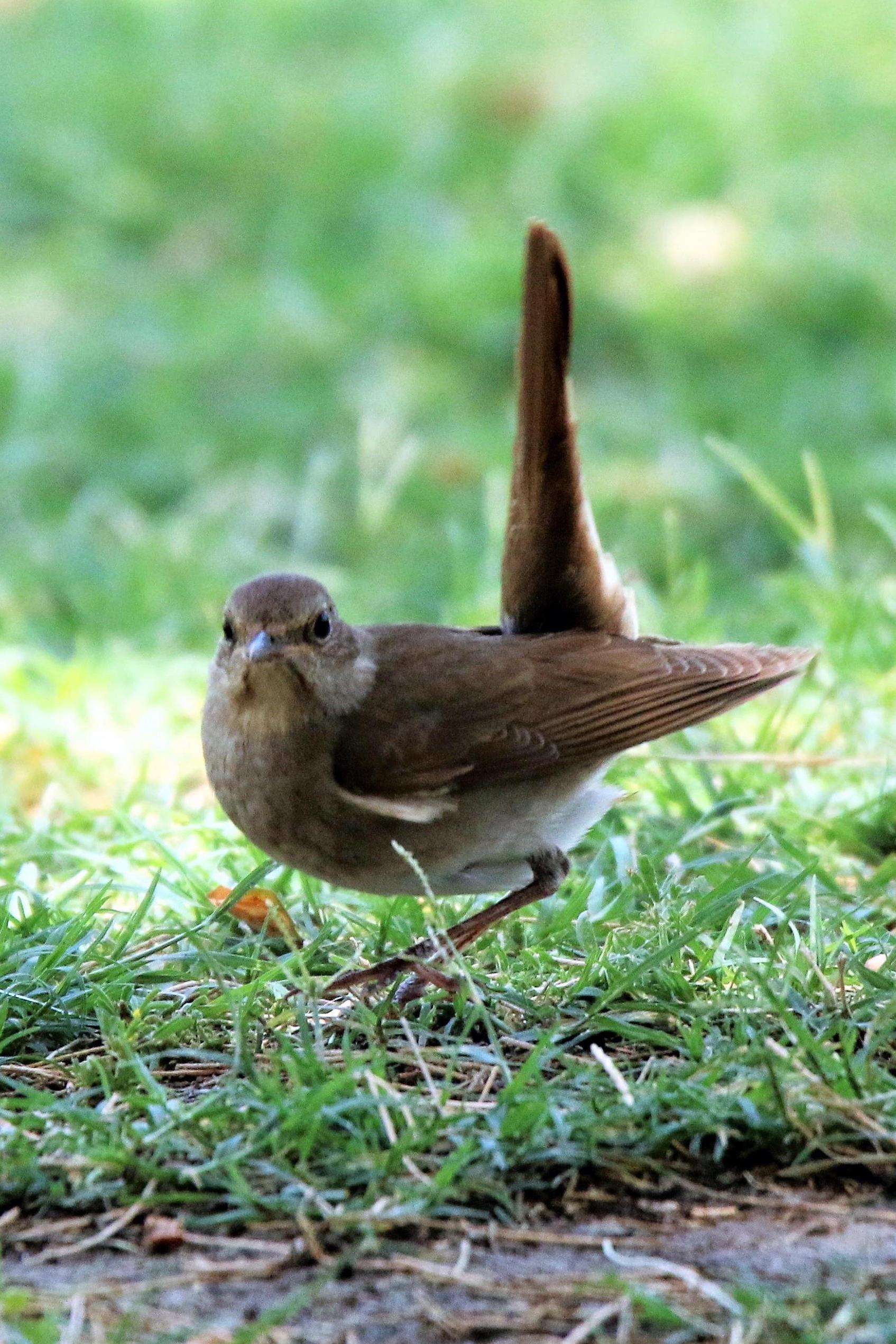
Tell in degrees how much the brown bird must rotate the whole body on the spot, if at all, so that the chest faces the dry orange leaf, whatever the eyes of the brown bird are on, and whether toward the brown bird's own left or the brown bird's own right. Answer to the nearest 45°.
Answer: approximately 45° to the brown bird's own right

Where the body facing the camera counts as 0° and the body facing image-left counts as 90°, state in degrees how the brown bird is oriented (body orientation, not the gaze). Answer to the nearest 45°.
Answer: approximately 45°
